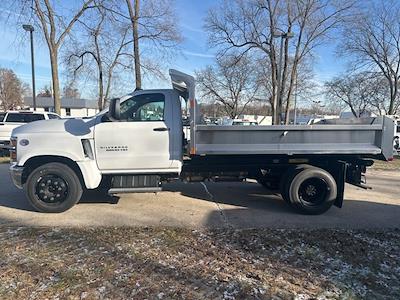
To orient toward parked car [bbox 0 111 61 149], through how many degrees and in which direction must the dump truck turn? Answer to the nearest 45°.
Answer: approximately 45° to its right

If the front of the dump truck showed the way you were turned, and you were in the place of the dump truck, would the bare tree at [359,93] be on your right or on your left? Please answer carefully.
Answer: on your right

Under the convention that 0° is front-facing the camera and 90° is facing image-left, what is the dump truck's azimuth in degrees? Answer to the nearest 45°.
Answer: approximately 90°

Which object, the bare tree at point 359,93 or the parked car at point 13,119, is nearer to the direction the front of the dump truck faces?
the parked car
